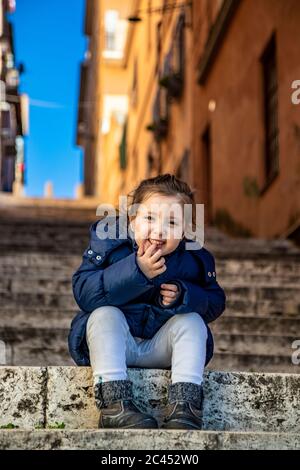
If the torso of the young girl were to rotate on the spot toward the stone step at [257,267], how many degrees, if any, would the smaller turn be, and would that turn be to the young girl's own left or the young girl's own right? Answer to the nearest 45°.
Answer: approximately 180°

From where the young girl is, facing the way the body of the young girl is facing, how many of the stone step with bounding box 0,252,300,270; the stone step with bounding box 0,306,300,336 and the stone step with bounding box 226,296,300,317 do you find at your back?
3

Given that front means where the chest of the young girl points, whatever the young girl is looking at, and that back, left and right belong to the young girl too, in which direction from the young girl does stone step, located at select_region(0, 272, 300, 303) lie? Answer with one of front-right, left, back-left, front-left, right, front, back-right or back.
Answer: back

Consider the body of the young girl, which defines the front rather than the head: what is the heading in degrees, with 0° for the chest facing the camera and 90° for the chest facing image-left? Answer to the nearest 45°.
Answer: approximately 0°

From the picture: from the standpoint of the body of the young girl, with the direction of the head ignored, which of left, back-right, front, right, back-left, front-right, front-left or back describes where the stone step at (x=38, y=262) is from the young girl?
back

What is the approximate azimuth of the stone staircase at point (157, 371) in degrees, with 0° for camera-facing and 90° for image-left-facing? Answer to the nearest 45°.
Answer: approximately 0°
